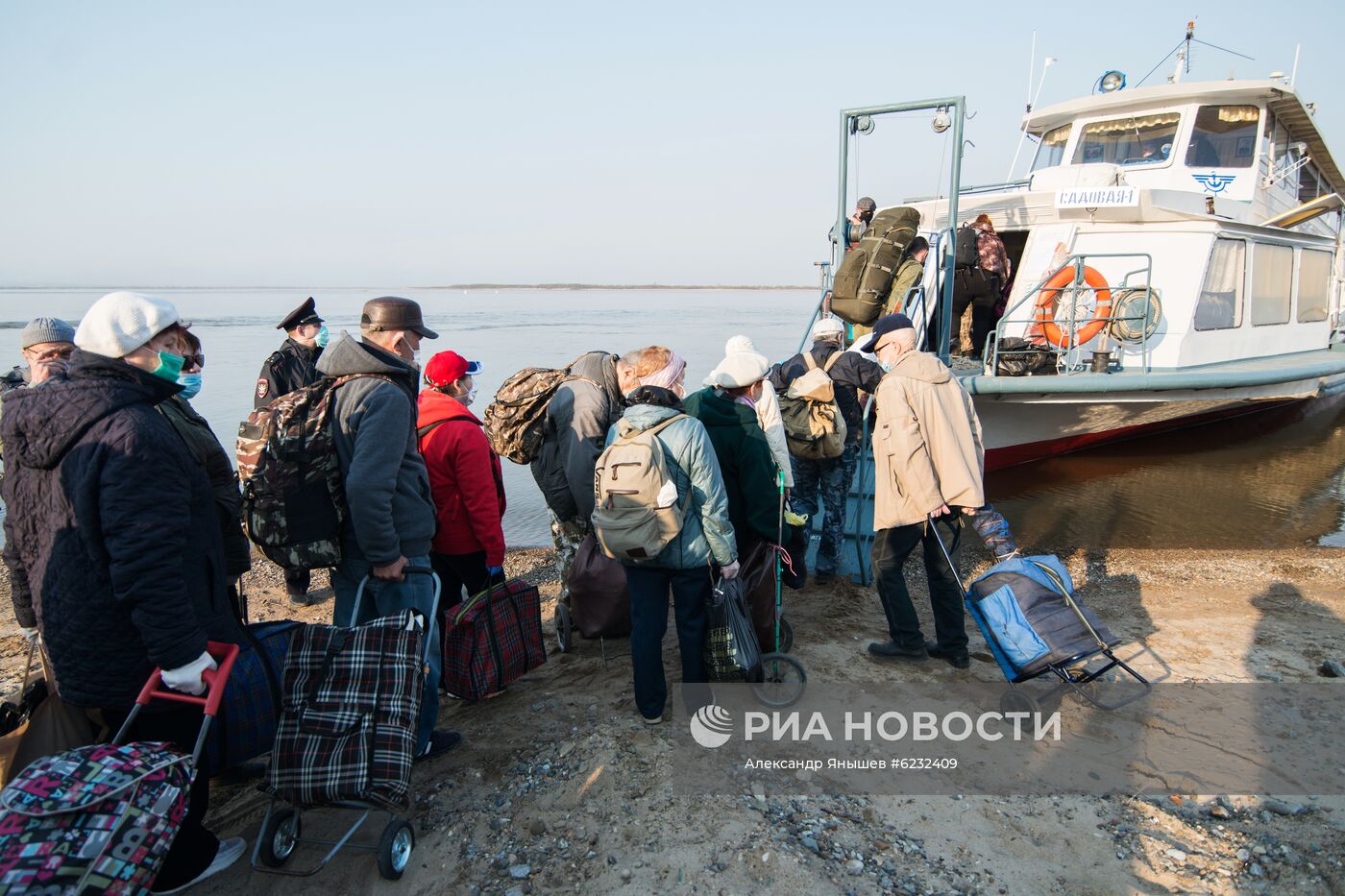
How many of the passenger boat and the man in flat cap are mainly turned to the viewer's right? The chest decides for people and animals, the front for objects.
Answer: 1

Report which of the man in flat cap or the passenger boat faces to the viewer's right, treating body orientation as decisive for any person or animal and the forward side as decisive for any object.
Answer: the man in flat cap

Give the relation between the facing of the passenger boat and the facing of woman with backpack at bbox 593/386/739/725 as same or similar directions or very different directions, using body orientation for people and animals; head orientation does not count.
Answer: very different directions

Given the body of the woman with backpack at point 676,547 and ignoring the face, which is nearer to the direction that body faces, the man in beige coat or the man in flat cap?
the man in beige coat

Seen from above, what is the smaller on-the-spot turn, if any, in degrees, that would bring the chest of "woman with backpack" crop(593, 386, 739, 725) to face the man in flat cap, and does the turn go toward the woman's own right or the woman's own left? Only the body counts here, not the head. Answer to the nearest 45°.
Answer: approximately 135° to the woman's own left

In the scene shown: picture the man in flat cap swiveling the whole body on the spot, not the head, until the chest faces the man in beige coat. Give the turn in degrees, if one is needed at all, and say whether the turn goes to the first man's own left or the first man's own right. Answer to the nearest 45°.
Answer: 0° — they already face them

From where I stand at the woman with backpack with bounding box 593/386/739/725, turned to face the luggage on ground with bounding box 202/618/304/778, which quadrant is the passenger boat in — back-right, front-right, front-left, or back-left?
back-right

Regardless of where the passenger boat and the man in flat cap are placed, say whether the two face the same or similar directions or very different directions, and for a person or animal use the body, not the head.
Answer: very different directions

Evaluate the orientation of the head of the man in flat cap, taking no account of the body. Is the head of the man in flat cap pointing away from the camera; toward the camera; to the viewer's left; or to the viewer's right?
to the viewer's right

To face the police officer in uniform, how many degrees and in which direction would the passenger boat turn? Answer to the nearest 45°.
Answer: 0° — it already faces them

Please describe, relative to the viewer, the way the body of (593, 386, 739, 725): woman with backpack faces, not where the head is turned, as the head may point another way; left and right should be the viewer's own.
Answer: facing away from the viewer and to the right of the viewer

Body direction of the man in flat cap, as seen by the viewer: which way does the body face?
to the viewer's right

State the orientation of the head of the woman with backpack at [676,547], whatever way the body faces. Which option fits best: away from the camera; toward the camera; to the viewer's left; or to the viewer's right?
away from the camera

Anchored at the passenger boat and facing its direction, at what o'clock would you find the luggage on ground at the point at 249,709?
The luggage on ground is roughly at 11 o'clock from the passenger boat.
